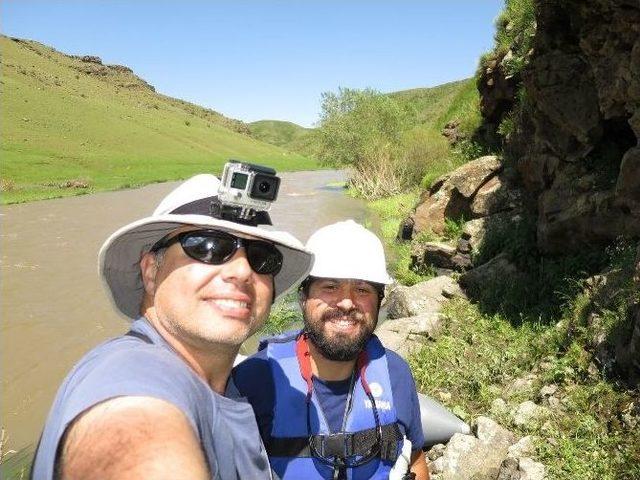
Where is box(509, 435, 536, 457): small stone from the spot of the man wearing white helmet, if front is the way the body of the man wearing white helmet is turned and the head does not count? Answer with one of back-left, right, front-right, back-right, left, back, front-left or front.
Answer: back-left

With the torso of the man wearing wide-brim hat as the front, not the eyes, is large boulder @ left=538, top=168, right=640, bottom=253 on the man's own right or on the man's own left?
on the man's own left

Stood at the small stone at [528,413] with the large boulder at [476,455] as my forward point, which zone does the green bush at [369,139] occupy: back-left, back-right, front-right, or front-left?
back-right

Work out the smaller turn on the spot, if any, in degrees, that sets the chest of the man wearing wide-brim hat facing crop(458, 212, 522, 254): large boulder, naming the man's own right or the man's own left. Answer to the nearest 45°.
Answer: approximately 90° to the man's own left

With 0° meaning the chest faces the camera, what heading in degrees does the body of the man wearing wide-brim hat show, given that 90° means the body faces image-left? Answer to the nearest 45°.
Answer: approximately 315°

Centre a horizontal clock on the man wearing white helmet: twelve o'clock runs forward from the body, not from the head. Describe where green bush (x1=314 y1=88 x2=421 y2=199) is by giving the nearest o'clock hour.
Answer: The green bush is roughly at 6 o'clock from the man wearing white helmet.

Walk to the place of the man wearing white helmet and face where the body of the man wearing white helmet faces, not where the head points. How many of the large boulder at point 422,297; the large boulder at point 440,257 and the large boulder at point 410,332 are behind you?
3

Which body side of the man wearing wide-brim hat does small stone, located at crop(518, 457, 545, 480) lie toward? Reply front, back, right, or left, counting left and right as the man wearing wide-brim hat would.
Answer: left

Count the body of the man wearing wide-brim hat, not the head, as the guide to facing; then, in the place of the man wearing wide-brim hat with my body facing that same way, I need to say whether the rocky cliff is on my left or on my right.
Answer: on my left

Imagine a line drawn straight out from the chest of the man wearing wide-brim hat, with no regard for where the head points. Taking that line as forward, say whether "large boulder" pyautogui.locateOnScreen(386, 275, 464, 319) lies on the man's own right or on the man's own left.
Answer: on the man's own left

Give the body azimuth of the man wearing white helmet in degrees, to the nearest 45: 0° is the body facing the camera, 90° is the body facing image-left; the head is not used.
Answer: approximately 0°
